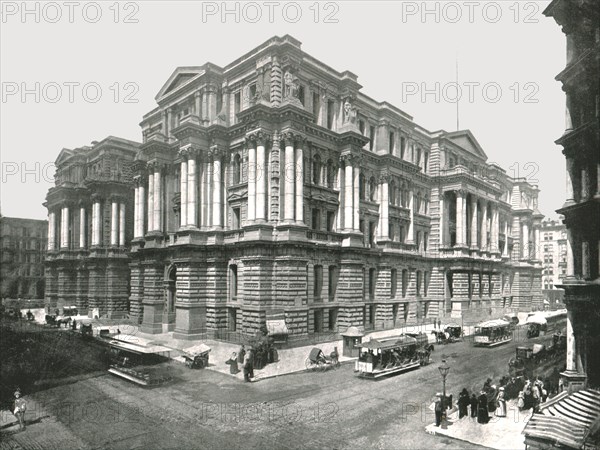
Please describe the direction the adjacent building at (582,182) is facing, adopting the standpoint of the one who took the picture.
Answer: facing to the left of the viewer
